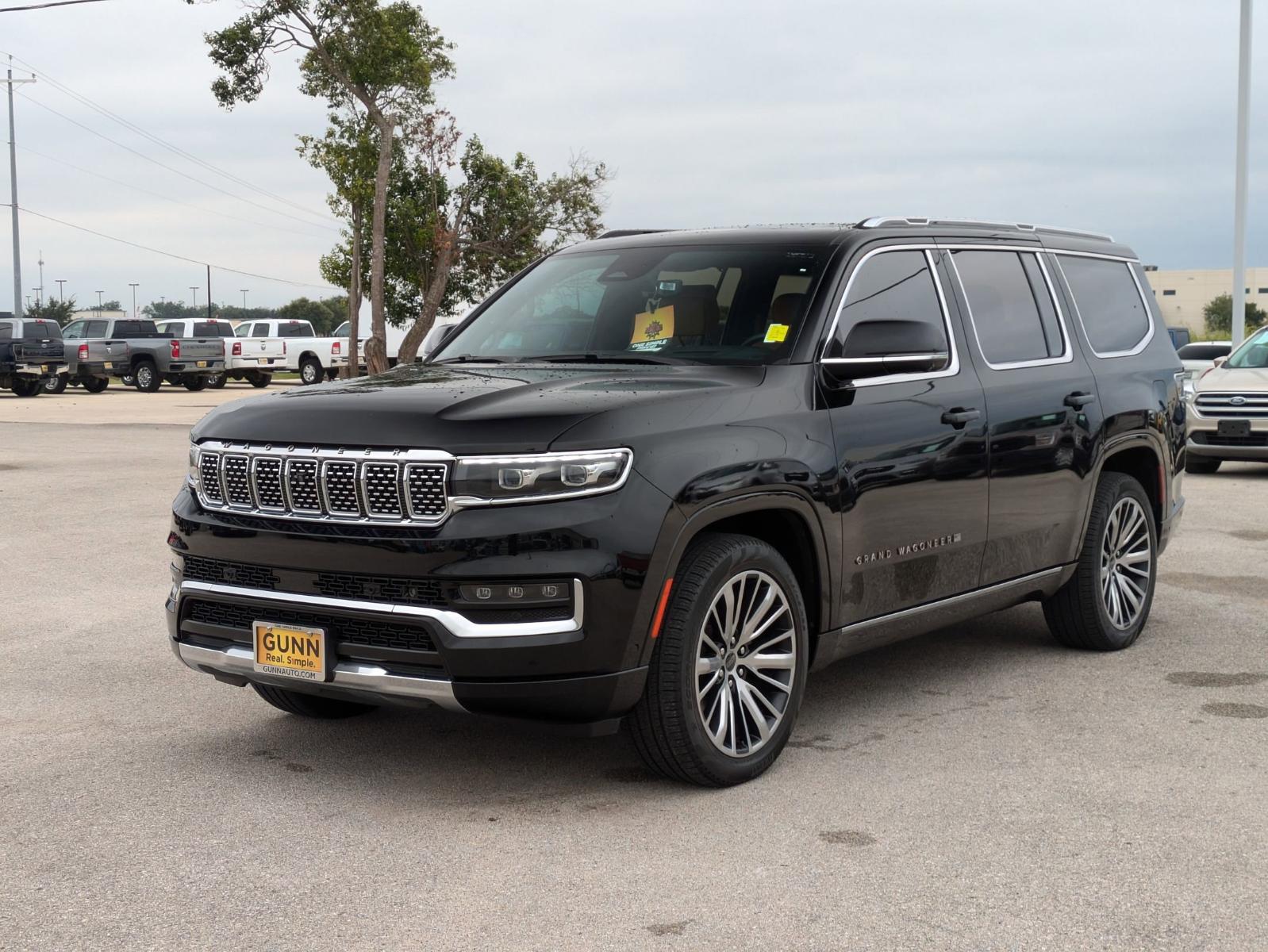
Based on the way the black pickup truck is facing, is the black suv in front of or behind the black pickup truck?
behind

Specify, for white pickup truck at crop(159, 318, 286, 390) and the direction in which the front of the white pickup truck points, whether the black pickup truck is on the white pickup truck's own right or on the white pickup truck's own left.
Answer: on the white pickup truck's own left

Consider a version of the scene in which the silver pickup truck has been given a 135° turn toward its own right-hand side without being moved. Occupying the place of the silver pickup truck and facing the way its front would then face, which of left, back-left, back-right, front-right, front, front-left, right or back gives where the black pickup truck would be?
back-right

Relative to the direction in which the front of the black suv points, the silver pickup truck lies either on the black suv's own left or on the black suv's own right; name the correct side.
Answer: on the black suv's own right

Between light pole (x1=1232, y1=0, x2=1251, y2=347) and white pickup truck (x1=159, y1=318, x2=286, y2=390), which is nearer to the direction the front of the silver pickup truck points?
the white pickup truck

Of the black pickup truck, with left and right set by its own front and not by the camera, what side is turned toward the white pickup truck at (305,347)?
right

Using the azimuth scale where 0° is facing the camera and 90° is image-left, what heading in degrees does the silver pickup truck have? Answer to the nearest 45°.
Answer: approximately 135°

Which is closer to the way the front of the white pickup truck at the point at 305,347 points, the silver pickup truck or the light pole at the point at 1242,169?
the silver pickup truck

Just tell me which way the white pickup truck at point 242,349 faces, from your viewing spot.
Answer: facing away from the viewer and to the left of the viewer

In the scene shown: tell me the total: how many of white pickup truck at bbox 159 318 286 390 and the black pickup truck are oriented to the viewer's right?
0
